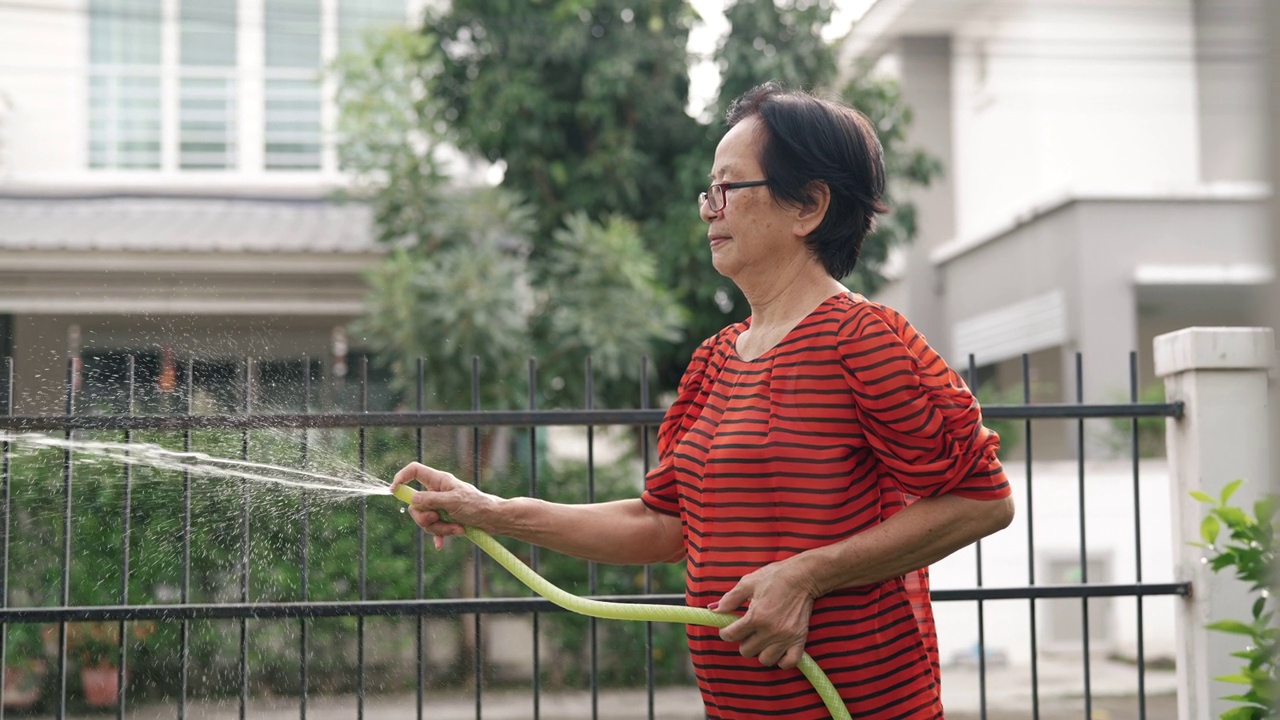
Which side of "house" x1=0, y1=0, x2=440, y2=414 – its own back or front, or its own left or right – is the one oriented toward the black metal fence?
front

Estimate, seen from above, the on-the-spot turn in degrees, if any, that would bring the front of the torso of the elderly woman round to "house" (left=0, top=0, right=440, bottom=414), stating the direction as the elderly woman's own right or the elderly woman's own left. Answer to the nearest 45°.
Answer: approximately 90° to the elderly woman's own right

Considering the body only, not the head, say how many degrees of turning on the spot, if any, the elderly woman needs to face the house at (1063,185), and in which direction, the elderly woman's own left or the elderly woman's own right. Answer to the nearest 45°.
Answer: approximately 135° to the elderly woman's own right

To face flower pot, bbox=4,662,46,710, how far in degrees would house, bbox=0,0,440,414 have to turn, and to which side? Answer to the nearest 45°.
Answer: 0° — it already faces it

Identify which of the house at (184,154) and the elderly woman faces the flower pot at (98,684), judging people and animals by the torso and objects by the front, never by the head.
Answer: the house

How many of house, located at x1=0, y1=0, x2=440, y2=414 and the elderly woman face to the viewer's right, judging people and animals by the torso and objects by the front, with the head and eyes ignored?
0

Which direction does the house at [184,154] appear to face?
toward the camera

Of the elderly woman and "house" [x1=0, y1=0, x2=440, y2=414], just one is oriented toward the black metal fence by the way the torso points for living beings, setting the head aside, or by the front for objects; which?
the house

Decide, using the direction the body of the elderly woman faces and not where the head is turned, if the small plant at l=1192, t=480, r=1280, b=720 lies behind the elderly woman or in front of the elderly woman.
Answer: behind

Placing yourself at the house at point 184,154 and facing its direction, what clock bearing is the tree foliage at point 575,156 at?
The tree foliage is roughly at 11 o'clock from the house.

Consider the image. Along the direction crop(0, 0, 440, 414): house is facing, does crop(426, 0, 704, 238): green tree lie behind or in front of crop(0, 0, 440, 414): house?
in front

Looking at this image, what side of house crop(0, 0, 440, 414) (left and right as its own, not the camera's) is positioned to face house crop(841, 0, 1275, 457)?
left

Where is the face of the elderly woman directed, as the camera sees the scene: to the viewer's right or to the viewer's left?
to the viewer's left

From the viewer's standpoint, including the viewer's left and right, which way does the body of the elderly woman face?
facing the viewer and to the left of the viewer

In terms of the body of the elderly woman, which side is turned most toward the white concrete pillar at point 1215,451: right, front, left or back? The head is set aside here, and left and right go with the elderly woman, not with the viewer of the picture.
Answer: back
